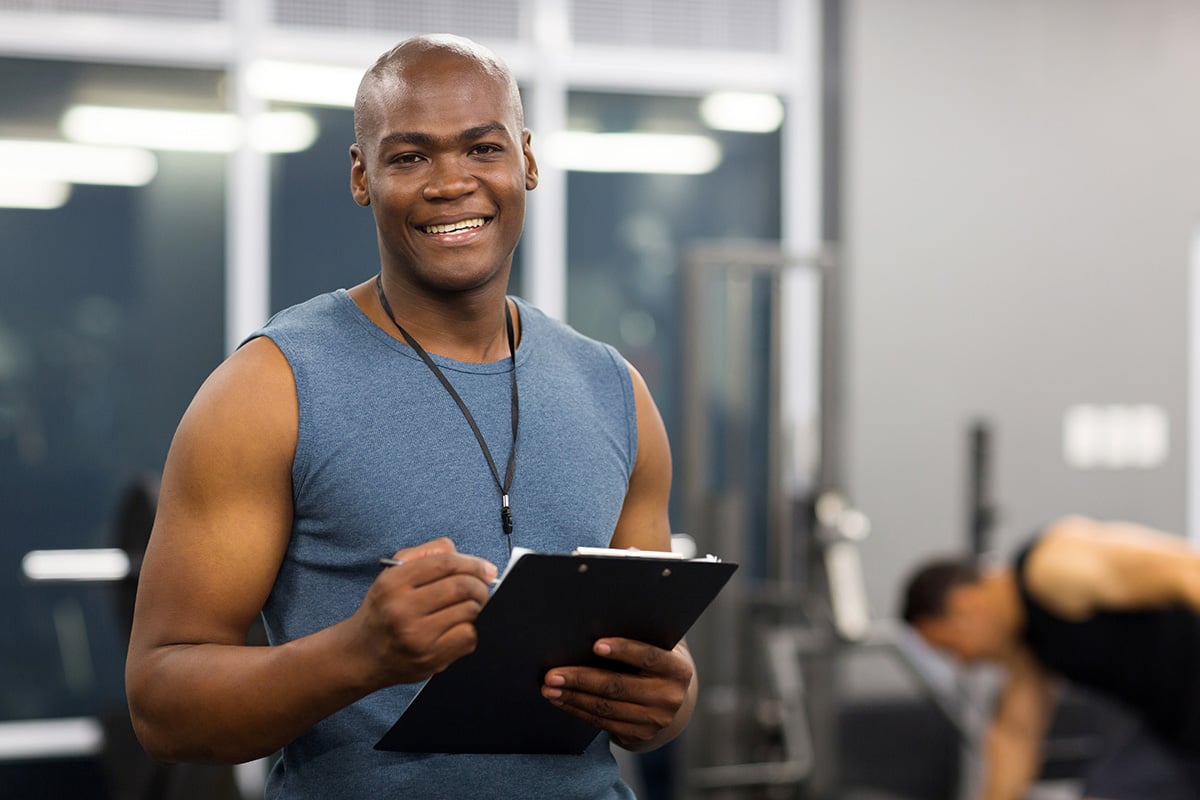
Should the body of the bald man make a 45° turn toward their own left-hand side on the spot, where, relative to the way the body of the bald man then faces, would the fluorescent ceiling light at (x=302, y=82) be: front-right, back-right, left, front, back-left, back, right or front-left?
left

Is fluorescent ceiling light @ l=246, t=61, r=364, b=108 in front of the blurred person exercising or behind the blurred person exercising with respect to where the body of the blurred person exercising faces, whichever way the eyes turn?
in front

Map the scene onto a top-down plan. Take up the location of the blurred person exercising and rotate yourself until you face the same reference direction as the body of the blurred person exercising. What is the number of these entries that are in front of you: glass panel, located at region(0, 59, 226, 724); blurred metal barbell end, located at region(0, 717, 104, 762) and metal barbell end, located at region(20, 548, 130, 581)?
3

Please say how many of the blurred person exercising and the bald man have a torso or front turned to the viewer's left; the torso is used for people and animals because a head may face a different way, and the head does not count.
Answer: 1

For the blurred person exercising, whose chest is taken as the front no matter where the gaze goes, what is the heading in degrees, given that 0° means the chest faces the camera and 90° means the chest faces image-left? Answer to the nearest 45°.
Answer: approximately 90°

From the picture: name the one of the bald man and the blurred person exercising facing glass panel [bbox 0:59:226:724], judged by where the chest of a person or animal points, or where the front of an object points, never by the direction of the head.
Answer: the blurred person exercising

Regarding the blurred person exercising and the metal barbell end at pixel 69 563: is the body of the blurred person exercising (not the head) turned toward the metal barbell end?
yes

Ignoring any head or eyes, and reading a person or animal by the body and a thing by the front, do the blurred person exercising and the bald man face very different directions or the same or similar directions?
very different directions

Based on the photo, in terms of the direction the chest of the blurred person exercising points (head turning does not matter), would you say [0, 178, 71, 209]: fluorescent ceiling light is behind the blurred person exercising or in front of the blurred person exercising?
in front

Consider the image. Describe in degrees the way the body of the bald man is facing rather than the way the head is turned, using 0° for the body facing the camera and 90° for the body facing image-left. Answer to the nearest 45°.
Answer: approximately 315°

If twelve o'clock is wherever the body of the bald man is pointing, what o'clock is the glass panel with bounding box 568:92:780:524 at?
The glass panel is roughly at 8 o'clock from the bald man.

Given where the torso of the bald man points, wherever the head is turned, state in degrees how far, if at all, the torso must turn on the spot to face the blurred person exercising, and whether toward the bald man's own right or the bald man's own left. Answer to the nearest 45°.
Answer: approximately 90° to the bald man's own left
